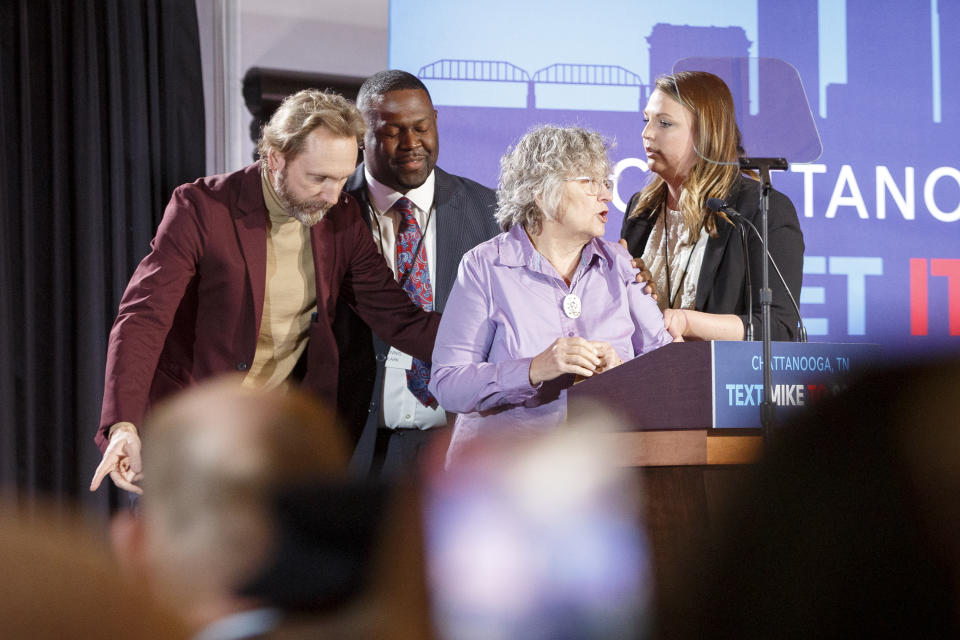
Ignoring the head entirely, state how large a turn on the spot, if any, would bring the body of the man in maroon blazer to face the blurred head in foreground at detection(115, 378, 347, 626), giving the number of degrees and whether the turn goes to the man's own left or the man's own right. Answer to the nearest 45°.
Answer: approximately 45° to the man's own right

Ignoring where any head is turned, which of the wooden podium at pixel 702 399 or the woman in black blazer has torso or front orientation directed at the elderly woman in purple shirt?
the woman in black blazer

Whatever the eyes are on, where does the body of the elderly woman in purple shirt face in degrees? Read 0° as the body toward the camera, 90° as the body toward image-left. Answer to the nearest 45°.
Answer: approximately 315°

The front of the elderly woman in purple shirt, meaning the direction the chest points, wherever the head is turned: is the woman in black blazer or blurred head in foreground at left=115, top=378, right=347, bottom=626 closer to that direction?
the blurred head in foreground

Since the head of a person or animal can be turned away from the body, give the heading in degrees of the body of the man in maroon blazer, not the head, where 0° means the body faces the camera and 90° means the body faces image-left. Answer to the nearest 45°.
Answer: approximately 315°

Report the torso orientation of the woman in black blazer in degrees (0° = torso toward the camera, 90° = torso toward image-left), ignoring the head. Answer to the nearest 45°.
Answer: approximately 45°

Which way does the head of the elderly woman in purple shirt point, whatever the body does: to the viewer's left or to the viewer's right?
to the viewer's right
